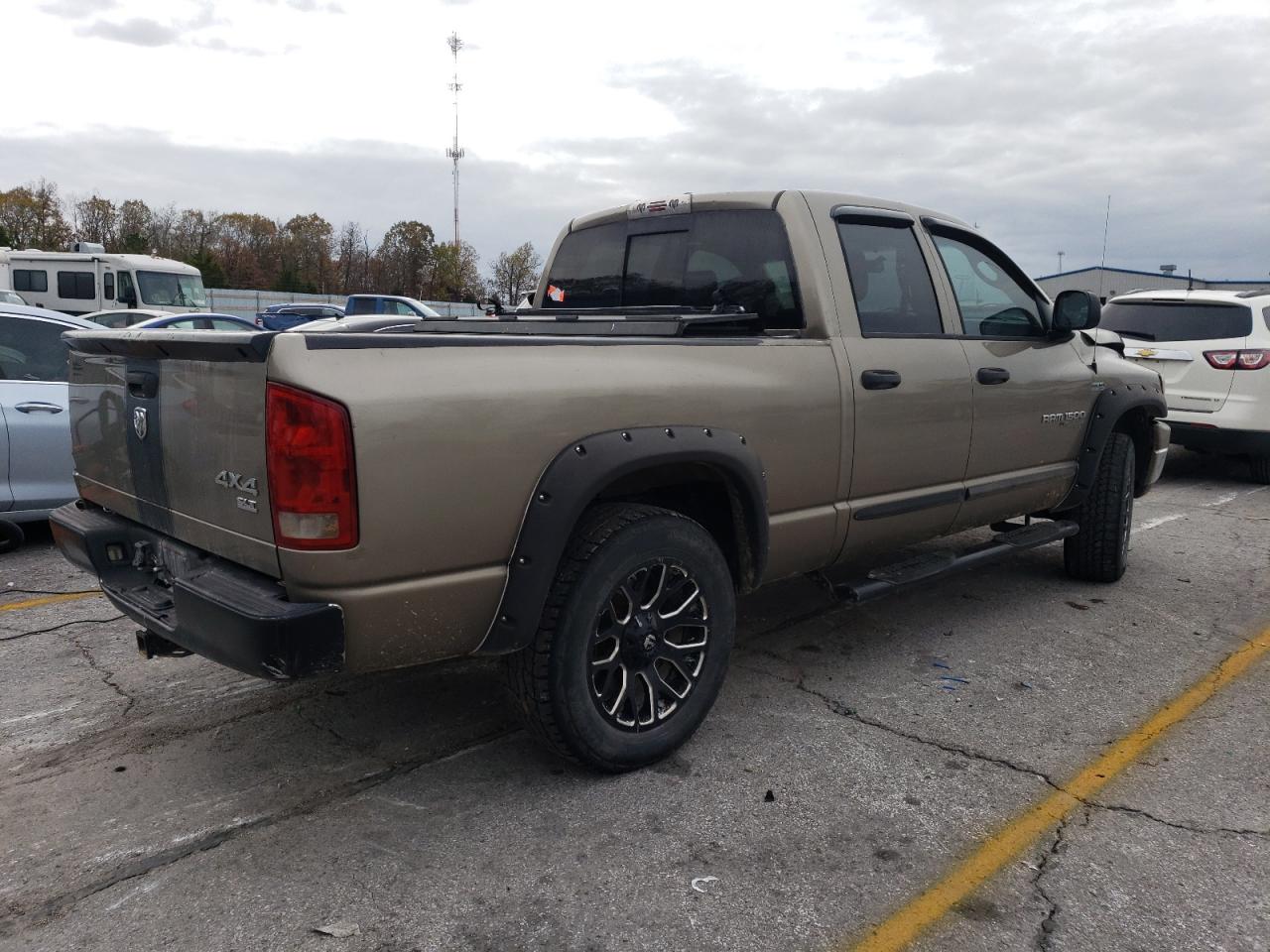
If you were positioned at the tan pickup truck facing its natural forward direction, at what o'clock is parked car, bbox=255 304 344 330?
The parked car is roughly at 10 o'clock from the tan pickup truck.

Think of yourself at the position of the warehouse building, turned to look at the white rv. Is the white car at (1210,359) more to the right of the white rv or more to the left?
left

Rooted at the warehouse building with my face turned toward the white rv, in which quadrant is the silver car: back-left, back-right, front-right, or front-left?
front-left

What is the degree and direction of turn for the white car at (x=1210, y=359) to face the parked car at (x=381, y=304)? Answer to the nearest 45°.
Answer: approximately 90° to its left

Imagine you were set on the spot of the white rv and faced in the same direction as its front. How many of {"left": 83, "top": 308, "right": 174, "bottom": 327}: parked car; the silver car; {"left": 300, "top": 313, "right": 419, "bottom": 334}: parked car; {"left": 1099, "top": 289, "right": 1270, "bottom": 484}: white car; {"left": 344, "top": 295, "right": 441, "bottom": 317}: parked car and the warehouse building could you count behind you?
0

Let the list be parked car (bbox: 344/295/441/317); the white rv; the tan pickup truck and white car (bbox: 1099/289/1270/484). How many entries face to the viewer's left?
0

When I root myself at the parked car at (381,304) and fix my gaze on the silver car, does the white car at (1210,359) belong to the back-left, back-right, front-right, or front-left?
front-left

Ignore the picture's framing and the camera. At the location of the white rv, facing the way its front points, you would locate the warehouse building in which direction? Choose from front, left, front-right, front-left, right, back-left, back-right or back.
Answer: front-left

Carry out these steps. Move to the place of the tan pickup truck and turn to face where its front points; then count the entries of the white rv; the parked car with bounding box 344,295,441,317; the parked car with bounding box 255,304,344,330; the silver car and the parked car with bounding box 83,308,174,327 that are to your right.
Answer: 0

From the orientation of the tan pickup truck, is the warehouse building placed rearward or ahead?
ahead

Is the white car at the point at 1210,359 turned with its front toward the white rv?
no

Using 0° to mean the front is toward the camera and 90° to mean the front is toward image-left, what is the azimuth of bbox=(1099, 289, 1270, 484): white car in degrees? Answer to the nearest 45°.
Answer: approximately 225°

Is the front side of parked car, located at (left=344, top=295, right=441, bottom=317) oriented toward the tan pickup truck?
no
